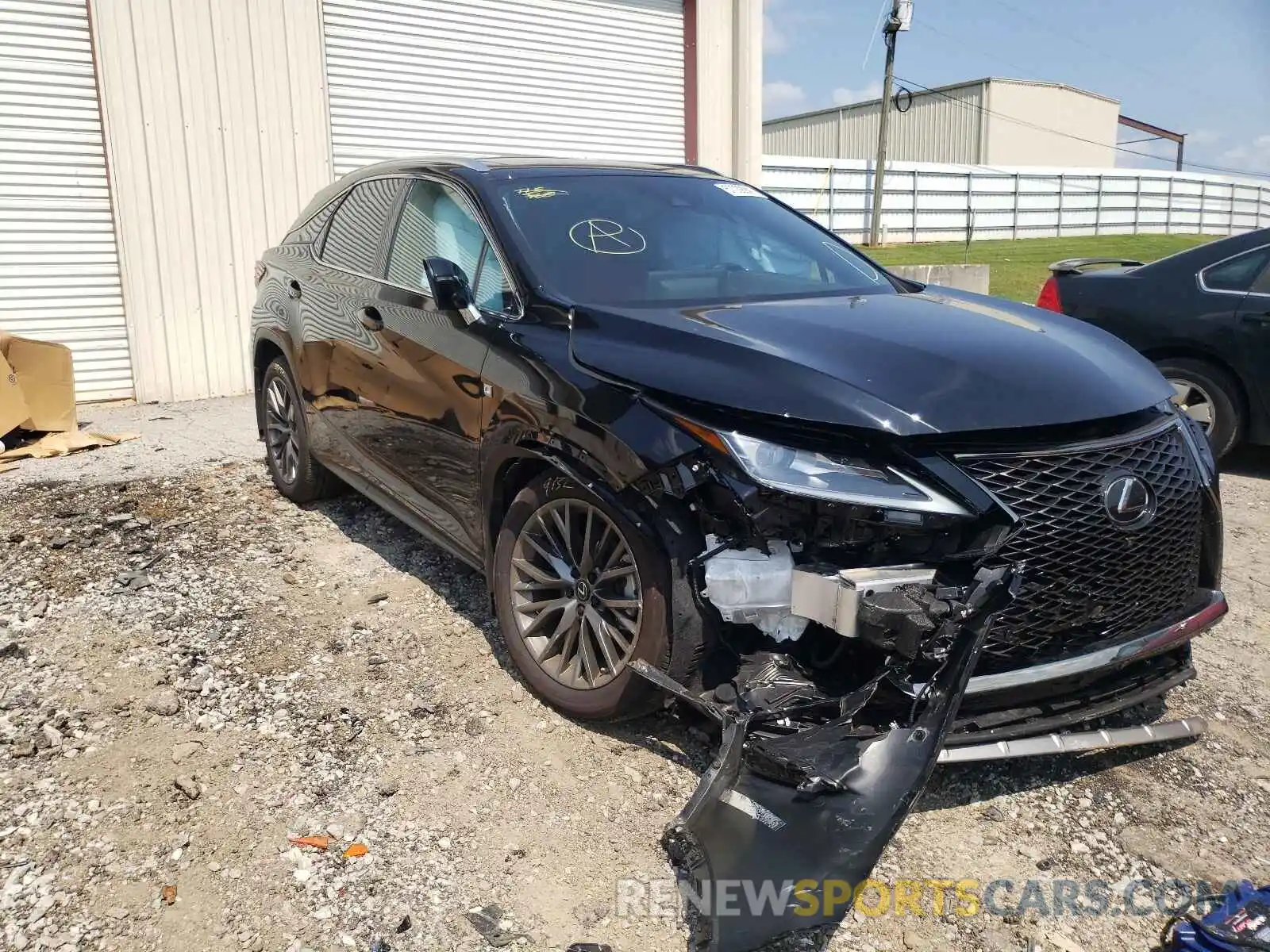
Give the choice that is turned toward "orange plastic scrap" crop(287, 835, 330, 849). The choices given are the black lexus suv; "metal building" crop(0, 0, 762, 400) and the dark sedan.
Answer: the metal building

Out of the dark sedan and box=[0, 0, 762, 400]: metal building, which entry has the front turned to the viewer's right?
the dark sedan

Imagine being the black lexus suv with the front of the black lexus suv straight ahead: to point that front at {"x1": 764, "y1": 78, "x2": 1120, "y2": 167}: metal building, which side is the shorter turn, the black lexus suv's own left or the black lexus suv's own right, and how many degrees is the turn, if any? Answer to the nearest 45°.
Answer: approximately 135° to the black lexus suv's own left

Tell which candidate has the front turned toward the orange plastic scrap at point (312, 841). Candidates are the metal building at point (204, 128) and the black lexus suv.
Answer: the metal building

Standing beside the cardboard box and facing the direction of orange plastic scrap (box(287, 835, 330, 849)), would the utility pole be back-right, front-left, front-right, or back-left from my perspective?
back-left

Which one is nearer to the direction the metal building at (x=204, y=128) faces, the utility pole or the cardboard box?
the cardboard box

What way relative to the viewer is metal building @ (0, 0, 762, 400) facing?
toward the camera

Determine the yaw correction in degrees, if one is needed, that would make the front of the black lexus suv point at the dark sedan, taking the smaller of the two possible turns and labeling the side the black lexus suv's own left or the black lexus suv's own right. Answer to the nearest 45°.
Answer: approximately 90° to the black lexus suv's own left

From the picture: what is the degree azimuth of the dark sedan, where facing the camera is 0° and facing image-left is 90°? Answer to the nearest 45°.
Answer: approximately 270°

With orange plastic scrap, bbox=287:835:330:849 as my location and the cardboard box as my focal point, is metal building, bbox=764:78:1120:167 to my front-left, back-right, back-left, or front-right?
front-right

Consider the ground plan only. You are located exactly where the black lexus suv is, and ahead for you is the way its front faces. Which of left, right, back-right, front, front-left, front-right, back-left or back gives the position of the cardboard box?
back

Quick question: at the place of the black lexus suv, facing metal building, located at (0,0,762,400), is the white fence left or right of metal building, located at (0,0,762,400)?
right

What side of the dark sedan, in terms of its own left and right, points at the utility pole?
left

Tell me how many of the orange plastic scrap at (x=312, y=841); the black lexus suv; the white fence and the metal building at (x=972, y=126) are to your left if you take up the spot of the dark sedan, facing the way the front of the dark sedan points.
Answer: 2

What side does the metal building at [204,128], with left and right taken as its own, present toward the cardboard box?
front

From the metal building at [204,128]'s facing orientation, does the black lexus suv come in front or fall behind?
in front

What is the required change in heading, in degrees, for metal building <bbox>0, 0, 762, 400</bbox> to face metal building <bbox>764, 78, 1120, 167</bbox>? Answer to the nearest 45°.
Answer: approximately 135° to its left

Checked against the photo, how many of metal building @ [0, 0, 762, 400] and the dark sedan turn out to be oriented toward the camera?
1

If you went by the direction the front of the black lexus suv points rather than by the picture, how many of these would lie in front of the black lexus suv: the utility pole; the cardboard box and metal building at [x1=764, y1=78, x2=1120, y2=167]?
0

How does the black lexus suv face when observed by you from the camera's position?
facing the viewer and to the right of the viewer

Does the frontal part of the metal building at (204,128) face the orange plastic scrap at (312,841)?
yes
